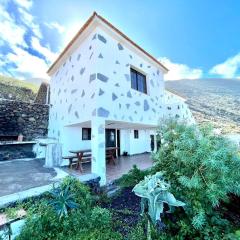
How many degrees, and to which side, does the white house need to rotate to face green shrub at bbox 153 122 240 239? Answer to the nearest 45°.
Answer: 0° — it already faces it

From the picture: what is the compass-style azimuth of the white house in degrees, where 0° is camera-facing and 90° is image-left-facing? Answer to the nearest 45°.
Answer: approximately 315°

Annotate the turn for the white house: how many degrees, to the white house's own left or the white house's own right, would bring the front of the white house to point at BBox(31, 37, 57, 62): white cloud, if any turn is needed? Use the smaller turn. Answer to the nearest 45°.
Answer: approximately 180°

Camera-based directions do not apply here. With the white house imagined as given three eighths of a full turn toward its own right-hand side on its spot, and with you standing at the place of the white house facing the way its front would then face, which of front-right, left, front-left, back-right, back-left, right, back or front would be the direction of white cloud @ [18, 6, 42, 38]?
front
